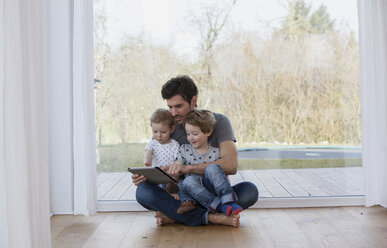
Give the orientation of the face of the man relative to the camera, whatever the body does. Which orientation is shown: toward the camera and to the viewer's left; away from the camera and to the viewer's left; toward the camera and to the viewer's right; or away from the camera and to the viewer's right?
toward the camera and to the viewer's left

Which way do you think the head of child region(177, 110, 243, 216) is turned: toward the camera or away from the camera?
toward the camera

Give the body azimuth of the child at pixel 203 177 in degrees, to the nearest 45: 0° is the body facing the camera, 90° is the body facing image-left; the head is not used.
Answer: approximately 0°

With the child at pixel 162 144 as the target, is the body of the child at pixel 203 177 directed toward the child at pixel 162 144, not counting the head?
no

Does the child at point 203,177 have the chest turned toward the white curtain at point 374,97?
no

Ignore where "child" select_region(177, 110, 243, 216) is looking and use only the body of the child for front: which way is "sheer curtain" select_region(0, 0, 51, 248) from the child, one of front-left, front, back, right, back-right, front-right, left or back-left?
front-right
